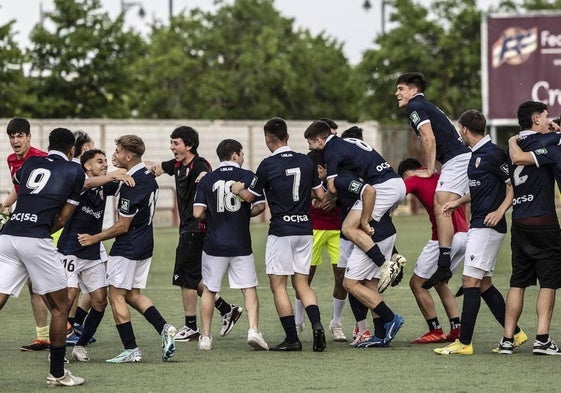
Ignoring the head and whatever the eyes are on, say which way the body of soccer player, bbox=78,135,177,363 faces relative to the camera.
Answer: to the viewer's left

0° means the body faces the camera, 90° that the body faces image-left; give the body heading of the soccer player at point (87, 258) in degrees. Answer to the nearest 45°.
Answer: approximately 315°

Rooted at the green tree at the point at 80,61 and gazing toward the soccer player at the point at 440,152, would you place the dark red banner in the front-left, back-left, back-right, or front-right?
front-left

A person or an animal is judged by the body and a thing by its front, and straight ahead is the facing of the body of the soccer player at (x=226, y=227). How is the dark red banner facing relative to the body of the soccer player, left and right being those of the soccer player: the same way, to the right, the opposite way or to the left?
the opposite way

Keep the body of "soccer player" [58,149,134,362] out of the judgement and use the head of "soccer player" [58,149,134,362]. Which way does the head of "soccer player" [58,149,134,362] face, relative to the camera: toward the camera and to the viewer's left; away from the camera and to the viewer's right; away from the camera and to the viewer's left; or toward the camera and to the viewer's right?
toward the camera and to the viewer's right

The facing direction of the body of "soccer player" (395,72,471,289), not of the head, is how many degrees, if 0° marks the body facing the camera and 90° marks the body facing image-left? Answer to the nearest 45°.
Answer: approximately 90°

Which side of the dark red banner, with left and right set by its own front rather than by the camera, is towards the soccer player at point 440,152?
front

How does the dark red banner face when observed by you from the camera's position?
facing the viewer

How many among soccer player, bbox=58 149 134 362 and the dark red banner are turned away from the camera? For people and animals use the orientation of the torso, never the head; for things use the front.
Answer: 0

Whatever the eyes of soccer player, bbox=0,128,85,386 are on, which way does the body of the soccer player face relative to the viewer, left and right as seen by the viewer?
facing away from the viewer and to the right of the viewer

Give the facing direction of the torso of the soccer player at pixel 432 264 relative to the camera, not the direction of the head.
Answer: to the viewer's left

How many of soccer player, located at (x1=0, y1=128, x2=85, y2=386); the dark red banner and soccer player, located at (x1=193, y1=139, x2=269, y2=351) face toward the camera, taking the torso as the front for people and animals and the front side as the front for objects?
1

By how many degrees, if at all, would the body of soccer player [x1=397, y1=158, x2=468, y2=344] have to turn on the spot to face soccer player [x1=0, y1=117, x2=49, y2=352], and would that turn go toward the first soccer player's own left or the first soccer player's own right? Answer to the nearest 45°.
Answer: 0° — they already face them

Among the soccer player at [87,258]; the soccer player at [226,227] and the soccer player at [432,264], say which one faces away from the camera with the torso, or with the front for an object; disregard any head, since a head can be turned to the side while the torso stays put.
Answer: the soccer player at [226,227]

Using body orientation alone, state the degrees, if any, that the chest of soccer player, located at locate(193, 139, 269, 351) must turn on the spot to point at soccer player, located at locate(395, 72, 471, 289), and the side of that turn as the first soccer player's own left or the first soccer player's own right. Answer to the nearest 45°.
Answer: approximately 90° to the first soccer player's own right

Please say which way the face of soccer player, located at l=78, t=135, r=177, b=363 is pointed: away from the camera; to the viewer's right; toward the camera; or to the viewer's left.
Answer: to the viewer's left
